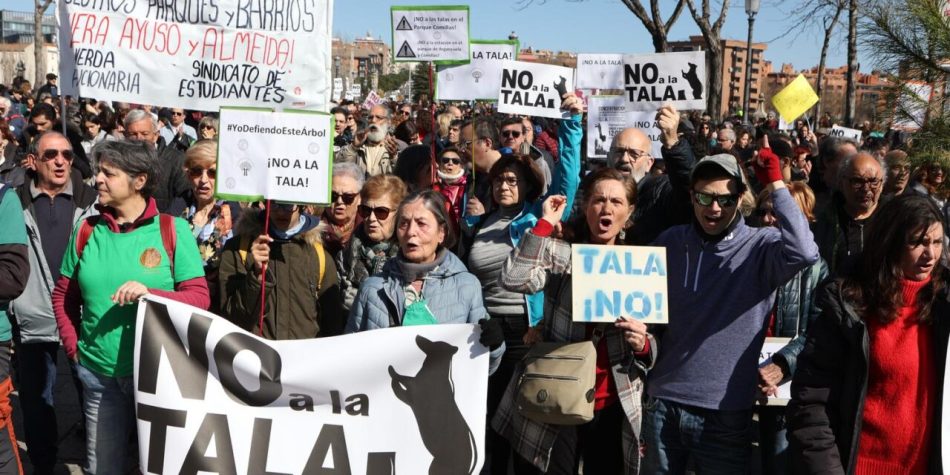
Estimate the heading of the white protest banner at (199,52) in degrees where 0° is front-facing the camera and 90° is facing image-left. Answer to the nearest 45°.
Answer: approximately 0°

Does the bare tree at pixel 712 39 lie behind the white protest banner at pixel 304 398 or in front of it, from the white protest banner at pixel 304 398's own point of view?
behind

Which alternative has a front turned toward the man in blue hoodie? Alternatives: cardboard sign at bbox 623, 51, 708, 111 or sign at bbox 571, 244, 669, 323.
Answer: the cardboard sign

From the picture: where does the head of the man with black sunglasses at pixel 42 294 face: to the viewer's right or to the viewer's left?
to the viewer's right

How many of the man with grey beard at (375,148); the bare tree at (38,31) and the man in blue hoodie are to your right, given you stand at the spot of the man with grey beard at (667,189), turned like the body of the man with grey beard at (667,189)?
2
